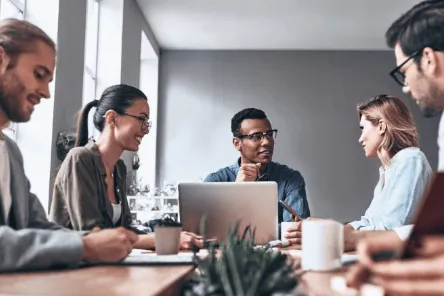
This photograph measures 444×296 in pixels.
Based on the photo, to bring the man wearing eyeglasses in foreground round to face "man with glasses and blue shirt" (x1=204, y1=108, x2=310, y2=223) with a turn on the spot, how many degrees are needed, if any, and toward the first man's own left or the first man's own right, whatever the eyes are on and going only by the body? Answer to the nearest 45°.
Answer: approximately 45° to the first man's own right

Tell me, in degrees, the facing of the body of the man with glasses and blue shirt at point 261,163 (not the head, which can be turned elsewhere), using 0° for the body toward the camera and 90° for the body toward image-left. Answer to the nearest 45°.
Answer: approximately 0°

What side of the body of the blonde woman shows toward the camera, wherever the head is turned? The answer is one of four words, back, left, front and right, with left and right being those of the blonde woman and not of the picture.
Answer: left

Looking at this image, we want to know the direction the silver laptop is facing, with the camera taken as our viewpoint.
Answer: facing away from the viewer

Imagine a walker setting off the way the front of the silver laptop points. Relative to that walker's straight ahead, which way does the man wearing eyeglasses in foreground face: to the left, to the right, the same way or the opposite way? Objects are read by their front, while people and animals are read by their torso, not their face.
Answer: to the left

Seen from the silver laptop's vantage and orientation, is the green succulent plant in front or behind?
behind

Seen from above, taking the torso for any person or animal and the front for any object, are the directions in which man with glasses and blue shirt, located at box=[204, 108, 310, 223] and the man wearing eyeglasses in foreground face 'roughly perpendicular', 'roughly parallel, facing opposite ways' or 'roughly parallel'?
roughly perpendicular

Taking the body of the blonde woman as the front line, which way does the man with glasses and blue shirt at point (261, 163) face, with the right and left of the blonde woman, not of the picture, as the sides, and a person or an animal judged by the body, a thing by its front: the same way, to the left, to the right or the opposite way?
to the left

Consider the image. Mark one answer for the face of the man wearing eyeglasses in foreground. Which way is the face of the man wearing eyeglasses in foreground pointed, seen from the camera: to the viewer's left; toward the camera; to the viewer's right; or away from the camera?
to the viewer's left

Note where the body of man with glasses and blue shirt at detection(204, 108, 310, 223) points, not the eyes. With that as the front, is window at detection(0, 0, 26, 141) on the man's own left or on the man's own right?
on the man's own right

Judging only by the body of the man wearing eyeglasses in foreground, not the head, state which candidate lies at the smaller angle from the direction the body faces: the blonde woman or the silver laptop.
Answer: the silver laptop

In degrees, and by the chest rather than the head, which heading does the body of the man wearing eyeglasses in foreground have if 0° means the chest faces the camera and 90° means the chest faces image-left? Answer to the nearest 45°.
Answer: approximately 90°

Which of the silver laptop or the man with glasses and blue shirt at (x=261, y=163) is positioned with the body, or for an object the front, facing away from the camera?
the silver laptop

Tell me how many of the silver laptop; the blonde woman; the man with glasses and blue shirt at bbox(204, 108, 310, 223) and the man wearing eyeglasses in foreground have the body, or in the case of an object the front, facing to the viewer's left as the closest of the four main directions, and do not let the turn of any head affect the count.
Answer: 2
